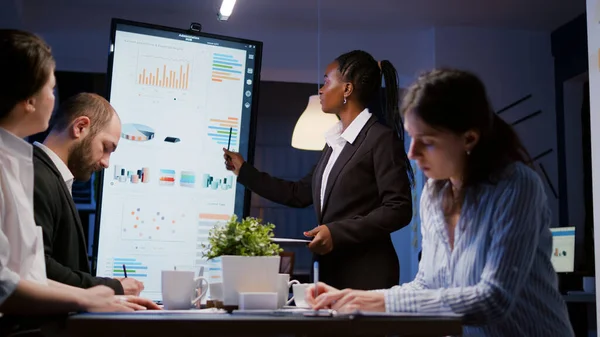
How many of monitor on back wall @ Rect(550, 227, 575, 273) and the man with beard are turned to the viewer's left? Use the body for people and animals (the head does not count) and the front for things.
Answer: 0

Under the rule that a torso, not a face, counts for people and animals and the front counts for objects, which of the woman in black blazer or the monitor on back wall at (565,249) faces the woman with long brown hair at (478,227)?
the monitor on back wall

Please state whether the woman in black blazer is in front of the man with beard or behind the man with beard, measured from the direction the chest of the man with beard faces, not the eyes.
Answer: in front

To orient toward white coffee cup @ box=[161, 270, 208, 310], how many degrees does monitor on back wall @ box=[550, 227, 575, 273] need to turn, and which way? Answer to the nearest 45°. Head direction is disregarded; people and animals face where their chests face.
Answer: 0° — it already faces it

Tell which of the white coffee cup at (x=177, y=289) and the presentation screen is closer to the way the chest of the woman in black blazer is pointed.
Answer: the presentation screen

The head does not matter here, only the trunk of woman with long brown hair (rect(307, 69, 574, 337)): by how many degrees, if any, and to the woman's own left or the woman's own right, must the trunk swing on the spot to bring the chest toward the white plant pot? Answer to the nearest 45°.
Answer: approximately 45° to the woman's own right

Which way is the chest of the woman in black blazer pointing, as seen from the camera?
to the viewer's left

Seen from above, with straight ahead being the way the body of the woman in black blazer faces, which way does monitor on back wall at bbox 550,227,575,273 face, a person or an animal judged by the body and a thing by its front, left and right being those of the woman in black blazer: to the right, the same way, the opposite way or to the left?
to the left

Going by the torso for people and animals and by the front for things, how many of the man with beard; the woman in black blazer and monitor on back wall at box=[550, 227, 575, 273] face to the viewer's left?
1

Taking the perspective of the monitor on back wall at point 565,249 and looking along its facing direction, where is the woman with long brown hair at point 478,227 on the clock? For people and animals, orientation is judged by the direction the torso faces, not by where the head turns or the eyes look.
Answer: The woman with long brown hair is roughly at 12 o'clock from the monitor on back wall.

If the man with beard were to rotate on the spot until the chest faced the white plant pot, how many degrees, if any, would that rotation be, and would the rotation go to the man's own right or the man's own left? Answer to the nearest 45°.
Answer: approximately 45° to the man's own right

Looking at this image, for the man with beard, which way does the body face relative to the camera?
to the viewer's right

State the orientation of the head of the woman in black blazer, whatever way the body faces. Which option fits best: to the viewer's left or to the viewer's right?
to the viewer's left

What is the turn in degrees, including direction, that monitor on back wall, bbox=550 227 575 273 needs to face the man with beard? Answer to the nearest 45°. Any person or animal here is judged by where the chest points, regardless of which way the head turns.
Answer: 0° — it already faces them
